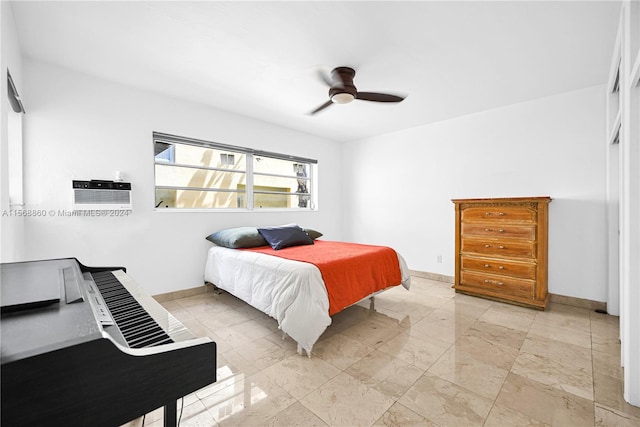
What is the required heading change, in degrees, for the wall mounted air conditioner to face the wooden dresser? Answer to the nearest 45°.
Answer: approximately 45° to its left

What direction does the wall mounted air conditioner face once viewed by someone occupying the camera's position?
facing the viewer

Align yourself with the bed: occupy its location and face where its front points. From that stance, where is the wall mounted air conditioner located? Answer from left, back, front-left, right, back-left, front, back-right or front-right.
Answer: back-right

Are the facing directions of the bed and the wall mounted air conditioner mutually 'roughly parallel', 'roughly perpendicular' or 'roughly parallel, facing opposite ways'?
roughly parallel

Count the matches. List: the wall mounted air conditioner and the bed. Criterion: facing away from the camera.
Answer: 0

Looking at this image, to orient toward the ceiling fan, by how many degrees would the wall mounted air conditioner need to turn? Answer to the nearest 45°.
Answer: approximately 45° to its left

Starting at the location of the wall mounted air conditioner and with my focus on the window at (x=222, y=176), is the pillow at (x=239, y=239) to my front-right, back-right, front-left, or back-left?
front-right

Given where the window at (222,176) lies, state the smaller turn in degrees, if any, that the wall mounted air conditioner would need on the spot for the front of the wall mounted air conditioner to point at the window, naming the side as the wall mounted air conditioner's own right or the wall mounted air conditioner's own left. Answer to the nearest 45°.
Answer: approximately 90° to the wall mounted air conditioner's own left

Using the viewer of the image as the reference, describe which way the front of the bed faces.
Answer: facing the viewer and to the right of the viewer

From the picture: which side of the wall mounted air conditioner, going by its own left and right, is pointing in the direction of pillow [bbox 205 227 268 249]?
left
